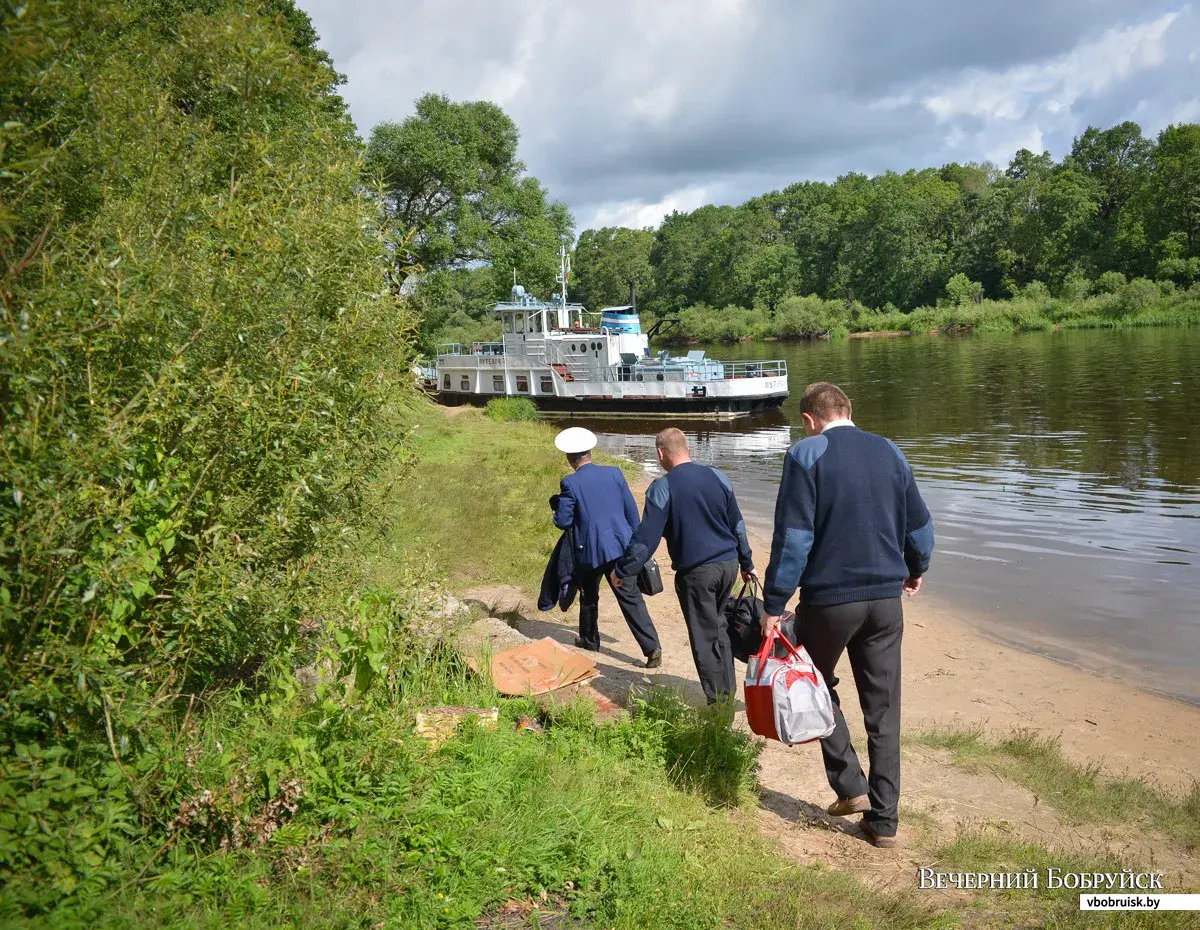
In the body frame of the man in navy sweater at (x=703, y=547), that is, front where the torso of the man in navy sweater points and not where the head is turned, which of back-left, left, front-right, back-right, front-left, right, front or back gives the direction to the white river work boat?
front-right

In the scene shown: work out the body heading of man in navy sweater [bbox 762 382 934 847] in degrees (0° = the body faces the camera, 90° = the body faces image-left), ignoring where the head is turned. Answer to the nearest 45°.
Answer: approximately 135°

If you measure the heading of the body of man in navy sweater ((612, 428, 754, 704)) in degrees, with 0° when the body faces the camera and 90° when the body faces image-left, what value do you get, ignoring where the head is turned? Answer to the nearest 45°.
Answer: approximately 135°

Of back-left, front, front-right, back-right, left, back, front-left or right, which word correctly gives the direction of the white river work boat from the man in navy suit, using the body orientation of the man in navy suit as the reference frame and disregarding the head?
front-right

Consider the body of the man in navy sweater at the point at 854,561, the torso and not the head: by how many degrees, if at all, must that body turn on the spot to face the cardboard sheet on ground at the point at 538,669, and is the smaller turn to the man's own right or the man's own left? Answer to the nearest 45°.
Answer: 0° — they already face it

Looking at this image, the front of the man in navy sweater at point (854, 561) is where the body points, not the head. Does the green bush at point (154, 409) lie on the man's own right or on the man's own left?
on the man's own left

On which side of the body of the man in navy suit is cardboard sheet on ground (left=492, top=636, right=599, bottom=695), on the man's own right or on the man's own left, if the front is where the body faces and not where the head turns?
on the man's own left

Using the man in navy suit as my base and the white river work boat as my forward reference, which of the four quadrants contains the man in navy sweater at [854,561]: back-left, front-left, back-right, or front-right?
back-right

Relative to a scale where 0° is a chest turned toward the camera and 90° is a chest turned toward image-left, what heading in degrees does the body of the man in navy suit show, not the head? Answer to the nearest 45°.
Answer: approximately 135°

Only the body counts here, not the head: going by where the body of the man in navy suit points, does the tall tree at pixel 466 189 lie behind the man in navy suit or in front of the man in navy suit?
in front

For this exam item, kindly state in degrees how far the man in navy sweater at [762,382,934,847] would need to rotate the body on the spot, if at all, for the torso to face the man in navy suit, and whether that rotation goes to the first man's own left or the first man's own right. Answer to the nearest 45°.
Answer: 0° — they already face them
